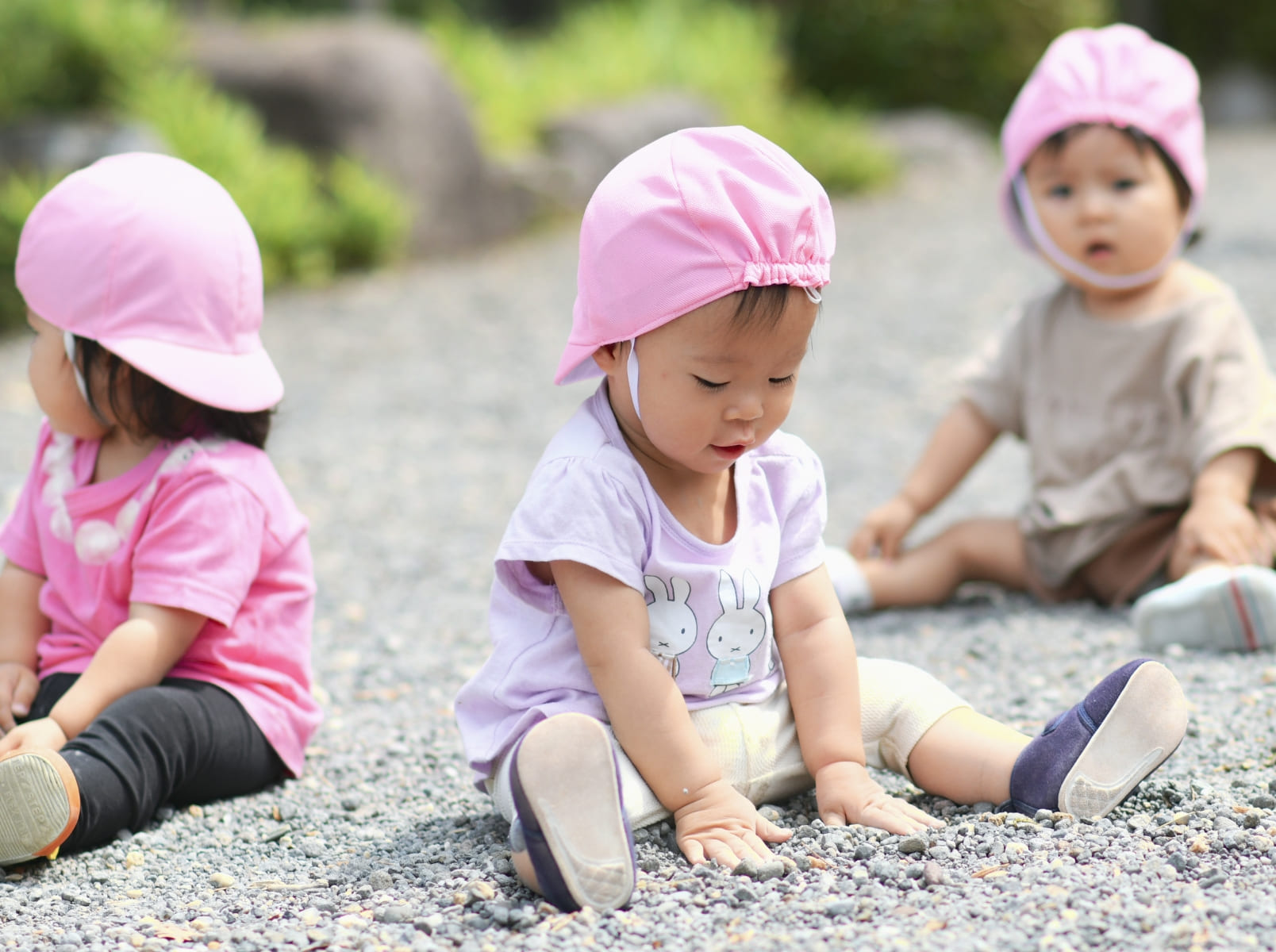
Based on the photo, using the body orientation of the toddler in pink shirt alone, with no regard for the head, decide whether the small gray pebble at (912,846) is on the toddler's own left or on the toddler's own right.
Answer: on the toddler's own left

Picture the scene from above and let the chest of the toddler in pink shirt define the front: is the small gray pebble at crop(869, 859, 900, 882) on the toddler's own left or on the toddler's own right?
on the toddler's own left

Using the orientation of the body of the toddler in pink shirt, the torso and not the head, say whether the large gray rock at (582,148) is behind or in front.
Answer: behind

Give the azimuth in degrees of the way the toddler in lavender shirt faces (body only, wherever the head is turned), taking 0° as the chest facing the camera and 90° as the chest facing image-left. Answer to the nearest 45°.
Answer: approximately 315°

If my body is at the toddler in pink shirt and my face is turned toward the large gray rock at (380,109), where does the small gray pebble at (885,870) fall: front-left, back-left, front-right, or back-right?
back-right
